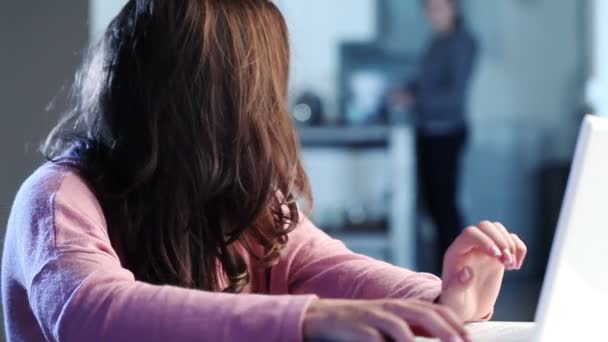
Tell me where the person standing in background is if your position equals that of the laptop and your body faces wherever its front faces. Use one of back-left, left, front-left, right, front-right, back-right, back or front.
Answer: front-right

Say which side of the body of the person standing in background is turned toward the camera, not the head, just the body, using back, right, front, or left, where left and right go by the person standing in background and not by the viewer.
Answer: left

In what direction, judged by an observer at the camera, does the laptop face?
facing away from the viewer and to the left of the viewer

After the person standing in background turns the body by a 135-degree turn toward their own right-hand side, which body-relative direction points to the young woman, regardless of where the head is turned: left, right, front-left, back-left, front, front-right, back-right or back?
back-right

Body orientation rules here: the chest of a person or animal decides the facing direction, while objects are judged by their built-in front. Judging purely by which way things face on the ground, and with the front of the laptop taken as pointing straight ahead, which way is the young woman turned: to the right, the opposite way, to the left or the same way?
the opposite way

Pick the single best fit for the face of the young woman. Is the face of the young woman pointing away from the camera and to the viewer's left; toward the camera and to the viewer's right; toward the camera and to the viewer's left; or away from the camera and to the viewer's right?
away from the camera and to the viewer's right

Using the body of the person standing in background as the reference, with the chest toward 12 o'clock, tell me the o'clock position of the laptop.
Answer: The laptop is roughly at 9 o'clock from the person standing in background.
